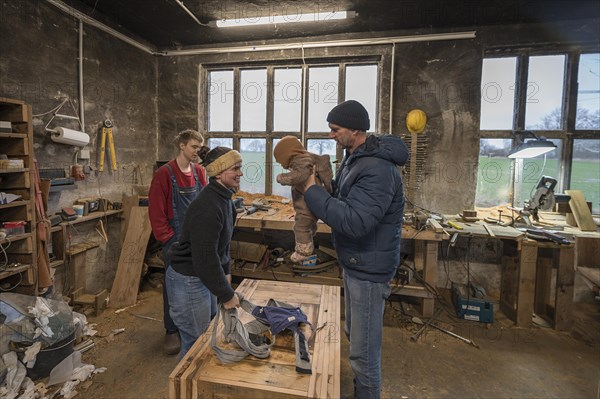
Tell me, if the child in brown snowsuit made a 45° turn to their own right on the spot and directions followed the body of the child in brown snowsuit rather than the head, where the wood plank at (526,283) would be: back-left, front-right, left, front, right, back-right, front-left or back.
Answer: right

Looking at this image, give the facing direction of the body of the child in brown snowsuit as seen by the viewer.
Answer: to the viewer's left
